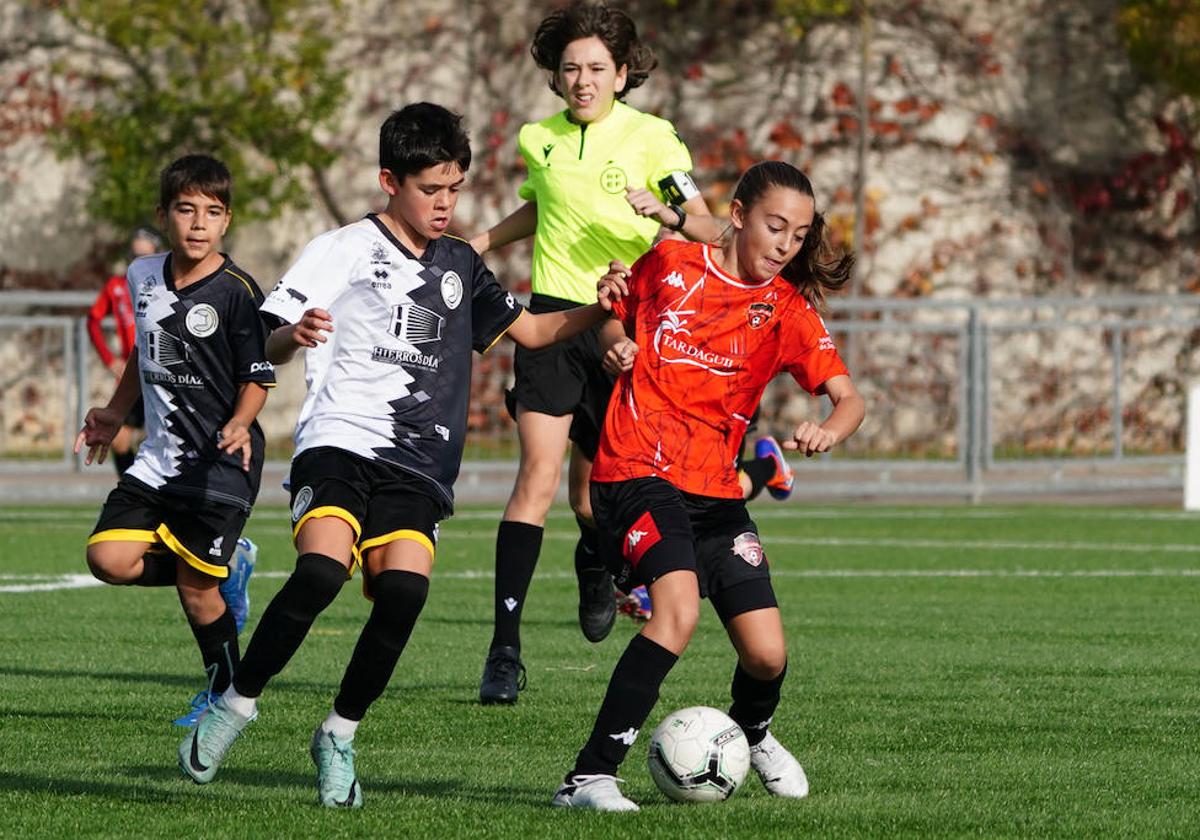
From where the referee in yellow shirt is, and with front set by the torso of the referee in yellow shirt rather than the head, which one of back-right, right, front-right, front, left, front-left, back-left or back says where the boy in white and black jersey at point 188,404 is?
front-right

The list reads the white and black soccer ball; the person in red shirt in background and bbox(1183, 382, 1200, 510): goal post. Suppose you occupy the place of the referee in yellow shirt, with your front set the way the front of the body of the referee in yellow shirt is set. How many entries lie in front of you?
1

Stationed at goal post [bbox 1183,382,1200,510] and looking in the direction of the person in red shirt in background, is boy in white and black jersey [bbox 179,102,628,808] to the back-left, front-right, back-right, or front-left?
front-left

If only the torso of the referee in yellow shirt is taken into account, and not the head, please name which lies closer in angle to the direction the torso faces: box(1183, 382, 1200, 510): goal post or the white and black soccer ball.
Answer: the white and black soccer ball

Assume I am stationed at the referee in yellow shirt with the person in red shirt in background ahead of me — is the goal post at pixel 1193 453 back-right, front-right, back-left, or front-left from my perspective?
front-right

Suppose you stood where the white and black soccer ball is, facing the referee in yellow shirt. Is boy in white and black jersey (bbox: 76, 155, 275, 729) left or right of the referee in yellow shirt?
left

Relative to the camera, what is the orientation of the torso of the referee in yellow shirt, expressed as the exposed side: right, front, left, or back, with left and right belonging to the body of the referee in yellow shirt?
front

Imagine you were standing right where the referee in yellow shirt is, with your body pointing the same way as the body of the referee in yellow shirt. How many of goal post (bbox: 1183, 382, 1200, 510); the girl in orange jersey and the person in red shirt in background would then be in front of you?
1

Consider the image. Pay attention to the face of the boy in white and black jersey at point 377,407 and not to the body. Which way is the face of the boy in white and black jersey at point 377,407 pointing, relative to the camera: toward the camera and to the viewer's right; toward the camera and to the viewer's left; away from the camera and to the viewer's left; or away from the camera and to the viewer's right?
toward the camera and to the viewer's right

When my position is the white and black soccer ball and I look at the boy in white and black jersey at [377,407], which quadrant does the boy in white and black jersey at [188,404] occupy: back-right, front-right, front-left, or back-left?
front-right

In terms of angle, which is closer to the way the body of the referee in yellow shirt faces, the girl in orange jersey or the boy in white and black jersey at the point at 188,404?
the girl in orange jersey

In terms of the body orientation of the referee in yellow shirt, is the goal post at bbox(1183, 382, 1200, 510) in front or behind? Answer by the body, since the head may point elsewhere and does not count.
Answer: behind

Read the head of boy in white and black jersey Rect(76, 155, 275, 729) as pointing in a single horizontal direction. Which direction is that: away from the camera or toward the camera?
toward the camera

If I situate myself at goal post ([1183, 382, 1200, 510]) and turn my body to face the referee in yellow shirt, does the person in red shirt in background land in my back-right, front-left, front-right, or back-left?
front-right

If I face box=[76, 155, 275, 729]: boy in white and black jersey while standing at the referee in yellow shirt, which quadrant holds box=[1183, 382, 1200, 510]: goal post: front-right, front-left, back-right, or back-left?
back-right

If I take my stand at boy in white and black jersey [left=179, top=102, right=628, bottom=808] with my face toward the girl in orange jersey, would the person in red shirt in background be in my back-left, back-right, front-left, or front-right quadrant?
back-left

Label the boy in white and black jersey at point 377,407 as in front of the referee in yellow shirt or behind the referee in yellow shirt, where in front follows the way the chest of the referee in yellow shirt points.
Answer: in front

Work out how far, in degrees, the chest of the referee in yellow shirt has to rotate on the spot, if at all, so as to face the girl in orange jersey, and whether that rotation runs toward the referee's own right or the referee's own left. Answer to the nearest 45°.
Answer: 0° — they already face them
